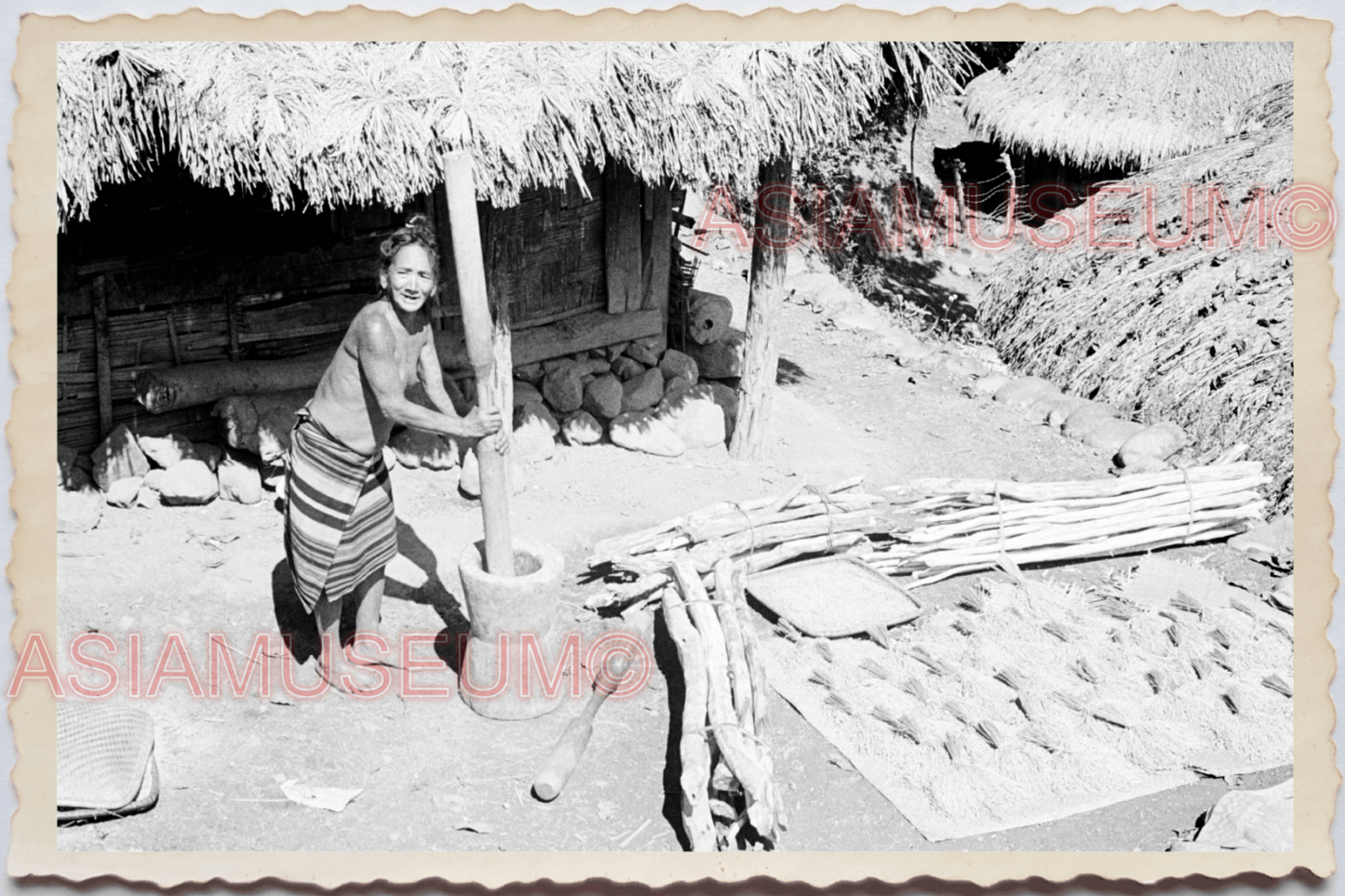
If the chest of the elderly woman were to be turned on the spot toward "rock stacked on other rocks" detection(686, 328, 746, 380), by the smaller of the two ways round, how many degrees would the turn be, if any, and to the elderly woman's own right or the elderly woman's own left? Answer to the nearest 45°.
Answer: approximately 90° to the elderly woman's own left

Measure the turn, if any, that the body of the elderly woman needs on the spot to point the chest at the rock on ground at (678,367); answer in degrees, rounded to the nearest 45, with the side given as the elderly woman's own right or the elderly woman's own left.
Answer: approximately 90° to the elderly woman's own left

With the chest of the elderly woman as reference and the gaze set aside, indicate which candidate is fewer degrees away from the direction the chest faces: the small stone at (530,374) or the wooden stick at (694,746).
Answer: the wooden stick

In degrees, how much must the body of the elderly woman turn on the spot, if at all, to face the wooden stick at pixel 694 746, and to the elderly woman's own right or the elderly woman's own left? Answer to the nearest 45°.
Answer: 0° — they already face it

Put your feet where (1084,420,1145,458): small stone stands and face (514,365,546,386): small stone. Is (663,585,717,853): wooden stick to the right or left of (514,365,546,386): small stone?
left

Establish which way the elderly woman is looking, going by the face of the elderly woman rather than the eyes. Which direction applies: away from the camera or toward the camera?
toward the camera

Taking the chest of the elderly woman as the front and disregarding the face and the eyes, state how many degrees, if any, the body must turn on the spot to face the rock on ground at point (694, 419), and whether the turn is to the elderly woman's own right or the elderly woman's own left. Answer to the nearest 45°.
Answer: approximately 90° to the elderly woman's own left

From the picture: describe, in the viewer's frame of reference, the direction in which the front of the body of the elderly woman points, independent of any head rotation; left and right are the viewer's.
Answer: facing the viewer and to the right of the viewer

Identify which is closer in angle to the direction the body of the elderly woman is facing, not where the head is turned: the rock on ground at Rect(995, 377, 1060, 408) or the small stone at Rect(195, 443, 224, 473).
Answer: the rock on ground
